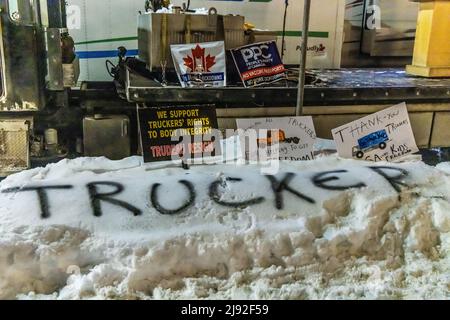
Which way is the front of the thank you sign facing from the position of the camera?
facing the viewer

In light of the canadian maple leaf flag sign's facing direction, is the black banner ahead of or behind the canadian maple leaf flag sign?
ahead

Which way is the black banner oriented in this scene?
toward the camera

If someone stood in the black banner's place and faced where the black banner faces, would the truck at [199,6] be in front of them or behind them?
behind

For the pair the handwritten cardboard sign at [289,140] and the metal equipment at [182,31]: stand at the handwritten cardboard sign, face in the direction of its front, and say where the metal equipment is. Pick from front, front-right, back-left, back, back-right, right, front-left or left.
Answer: back-right

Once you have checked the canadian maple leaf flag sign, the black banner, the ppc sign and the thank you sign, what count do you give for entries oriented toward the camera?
4

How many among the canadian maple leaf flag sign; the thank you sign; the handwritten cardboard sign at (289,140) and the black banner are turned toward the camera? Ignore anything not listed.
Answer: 4

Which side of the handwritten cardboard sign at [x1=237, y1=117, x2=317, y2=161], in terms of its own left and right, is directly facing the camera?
front

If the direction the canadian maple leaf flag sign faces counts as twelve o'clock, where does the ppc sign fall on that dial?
The ppc sign is roughly at 9 o'clock from the canadian maple leaf flag sign.

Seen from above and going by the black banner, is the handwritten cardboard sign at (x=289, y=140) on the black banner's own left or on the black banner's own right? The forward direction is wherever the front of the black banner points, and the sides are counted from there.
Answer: on the black banner's own left
